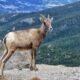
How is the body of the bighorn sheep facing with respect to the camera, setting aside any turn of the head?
to the viewer's right
